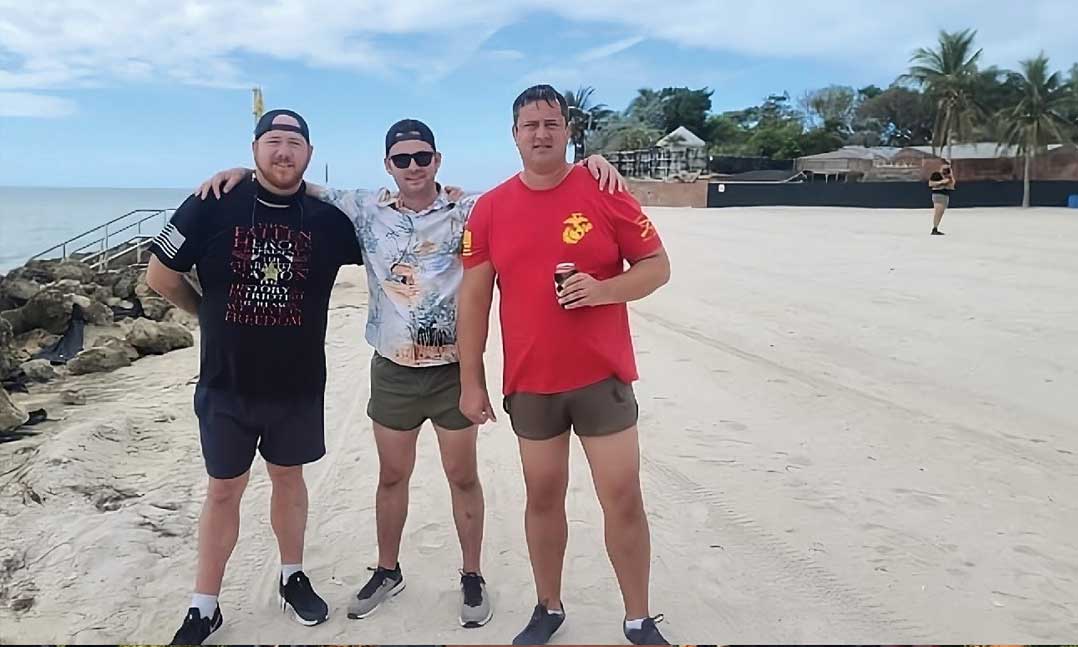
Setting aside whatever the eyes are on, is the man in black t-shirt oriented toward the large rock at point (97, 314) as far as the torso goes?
no

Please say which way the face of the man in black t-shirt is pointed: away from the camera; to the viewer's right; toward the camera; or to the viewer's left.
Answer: toward the camera

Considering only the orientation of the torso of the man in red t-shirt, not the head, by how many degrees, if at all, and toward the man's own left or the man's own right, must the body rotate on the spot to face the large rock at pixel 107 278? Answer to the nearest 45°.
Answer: approximately 135° to the man's own right

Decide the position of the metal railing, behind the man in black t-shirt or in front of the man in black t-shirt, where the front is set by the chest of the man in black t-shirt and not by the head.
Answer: behind

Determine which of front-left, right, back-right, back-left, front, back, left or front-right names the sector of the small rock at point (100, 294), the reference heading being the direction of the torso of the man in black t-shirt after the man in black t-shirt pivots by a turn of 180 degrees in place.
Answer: front

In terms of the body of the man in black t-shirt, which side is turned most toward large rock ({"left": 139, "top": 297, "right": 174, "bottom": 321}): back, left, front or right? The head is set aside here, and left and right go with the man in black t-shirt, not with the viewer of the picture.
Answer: back

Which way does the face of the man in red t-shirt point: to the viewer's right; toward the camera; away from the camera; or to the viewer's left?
toward the camera

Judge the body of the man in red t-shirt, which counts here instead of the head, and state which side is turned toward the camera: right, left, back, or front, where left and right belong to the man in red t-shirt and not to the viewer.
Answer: front

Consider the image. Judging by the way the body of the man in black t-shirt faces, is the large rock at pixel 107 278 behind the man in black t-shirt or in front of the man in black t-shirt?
behind

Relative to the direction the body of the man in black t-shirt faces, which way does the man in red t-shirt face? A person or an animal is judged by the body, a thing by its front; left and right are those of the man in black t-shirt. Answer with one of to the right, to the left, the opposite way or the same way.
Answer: the same way

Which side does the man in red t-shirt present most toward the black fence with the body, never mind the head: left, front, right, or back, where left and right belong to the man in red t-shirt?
back

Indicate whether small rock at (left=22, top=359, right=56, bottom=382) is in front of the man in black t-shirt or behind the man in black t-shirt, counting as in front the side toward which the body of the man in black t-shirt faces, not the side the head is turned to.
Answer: behind

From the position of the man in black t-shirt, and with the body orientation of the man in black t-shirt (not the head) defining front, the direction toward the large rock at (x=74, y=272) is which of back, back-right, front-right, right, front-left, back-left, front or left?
back

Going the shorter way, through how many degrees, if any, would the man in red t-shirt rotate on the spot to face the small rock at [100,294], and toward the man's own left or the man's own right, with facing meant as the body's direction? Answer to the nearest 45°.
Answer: approximately 135° to the man's own right

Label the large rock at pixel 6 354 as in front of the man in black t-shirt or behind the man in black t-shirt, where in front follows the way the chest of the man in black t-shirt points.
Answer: behind

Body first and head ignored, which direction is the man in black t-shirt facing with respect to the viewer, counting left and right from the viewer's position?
facing the viewer

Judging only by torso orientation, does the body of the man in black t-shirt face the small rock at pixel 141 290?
no

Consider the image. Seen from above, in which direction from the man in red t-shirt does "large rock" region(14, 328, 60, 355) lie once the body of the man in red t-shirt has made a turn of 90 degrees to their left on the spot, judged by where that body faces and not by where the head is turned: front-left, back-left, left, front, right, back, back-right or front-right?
back-left
